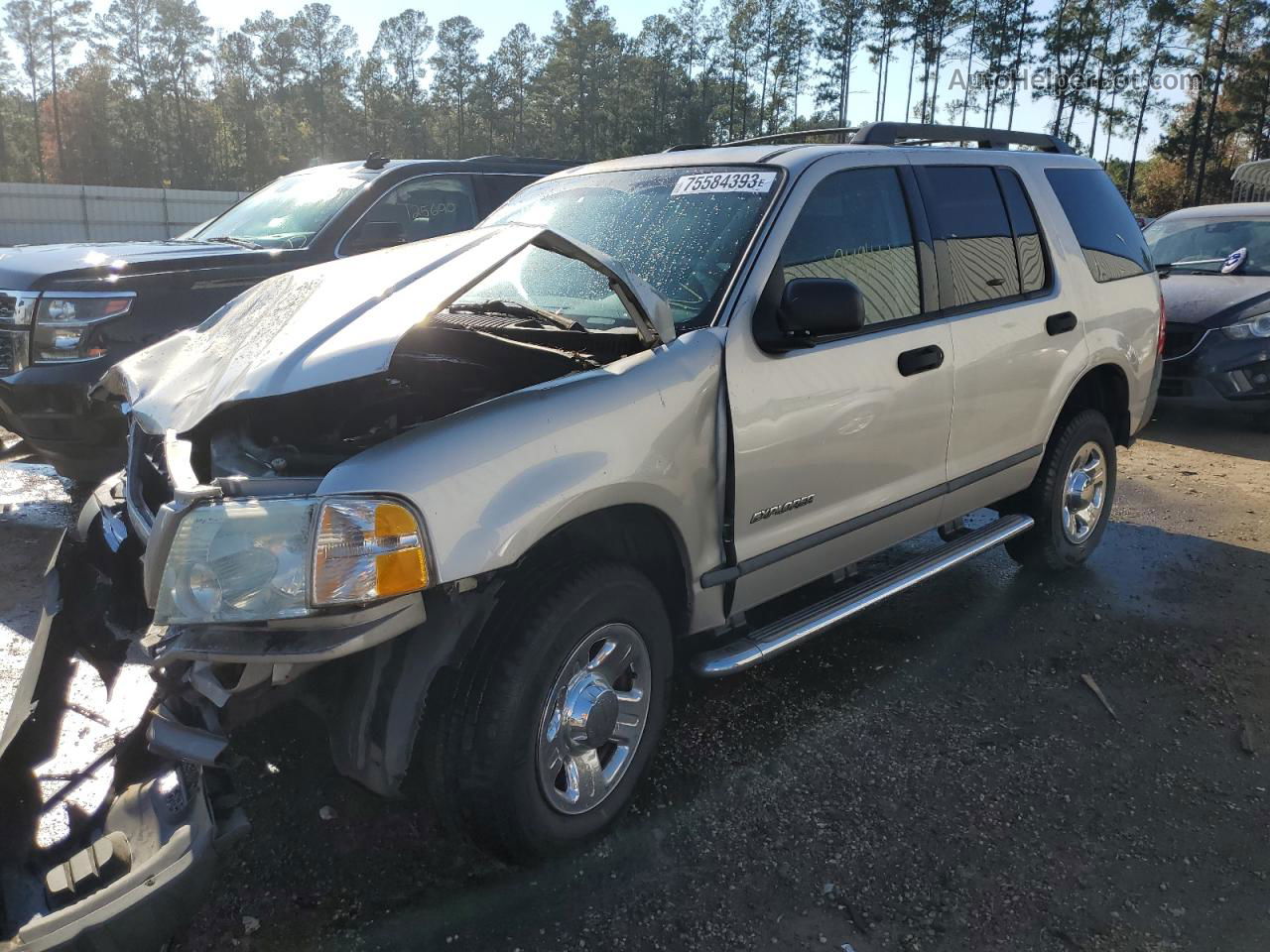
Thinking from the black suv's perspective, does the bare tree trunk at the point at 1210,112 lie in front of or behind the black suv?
behind

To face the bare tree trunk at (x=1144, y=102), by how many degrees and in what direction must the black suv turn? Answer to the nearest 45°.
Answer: approximately 180°

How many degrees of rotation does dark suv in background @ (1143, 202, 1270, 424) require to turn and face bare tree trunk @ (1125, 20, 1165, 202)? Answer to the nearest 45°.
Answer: approximately 135° to its right

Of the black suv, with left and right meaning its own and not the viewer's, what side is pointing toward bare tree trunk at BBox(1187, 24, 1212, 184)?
back

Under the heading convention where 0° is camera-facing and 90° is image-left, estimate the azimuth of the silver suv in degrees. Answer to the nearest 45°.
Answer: approximately 45°

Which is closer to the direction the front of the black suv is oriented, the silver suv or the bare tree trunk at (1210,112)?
the silver suv

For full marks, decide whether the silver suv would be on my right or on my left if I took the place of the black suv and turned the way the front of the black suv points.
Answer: on my left

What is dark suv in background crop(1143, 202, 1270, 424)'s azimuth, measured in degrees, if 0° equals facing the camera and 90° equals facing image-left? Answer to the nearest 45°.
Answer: approximately 45°
